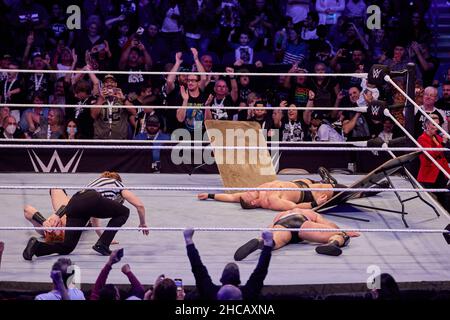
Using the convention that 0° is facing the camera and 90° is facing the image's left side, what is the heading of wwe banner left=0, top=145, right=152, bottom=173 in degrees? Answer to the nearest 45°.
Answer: approximately 0°

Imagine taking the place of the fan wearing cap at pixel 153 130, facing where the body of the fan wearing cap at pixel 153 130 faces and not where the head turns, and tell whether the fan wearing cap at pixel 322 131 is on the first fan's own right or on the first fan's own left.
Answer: on the first fan's own left

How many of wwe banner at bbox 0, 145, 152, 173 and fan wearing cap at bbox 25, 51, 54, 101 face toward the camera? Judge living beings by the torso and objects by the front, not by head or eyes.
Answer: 2

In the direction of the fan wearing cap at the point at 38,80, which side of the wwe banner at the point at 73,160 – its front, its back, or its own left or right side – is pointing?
back

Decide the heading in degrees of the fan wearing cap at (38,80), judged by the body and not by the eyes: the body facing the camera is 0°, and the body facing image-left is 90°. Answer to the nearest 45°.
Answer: approximately 0°

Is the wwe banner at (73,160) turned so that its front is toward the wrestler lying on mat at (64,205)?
yes

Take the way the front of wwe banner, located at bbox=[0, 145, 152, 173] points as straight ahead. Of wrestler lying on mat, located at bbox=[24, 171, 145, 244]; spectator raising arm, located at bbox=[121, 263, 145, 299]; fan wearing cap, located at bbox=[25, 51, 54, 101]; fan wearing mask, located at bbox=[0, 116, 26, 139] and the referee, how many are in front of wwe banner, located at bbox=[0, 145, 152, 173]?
3

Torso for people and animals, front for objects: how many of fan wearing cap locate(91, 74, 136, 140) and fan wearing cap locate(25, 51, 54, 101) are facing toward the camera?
2

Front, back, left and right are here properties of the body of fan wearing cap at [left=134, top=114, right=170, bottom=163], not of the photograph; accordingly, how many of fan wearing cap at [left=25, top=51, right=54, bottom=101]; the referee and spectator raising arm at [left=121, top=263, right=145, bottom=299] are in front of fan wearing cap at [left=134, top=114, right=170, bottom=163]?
2
